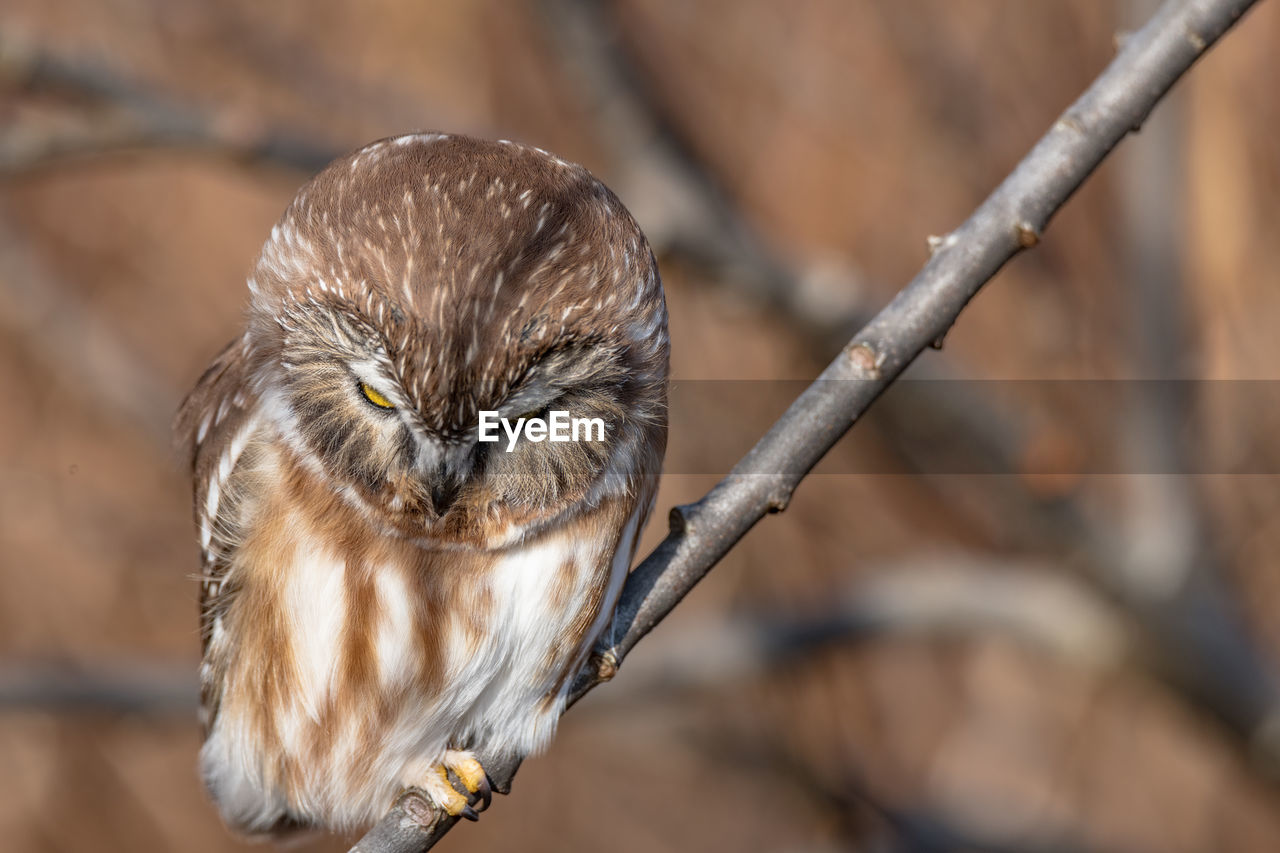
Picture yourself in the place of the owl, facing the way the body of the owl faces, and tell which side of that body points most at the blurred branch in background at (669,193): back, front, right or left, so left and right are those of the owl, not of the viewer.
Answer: back

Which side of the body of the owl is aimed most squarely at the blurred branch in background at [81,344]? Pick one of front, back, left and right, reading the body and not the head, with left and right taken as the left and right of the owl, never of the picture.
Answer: back

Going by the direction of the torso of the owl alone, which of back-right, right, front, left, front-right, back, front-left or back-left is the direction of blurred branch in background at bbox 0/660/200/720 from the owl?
back

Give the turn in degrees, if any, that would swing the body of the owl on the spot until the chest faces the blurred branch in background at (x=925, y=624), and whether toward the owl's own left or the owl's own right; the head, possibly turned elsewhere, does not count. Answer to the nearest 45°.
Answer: approximately 135° to the owl's own left

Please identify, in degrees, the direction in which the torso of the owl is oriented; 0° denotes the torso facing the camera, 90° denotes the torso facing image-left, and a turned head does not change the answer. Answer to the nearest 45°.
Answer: approximately 0°

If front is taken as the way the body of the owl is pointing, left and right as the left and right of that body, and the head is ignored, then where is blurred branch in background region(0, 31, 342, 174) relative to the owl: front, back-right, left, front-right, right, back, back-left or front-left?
back-right
